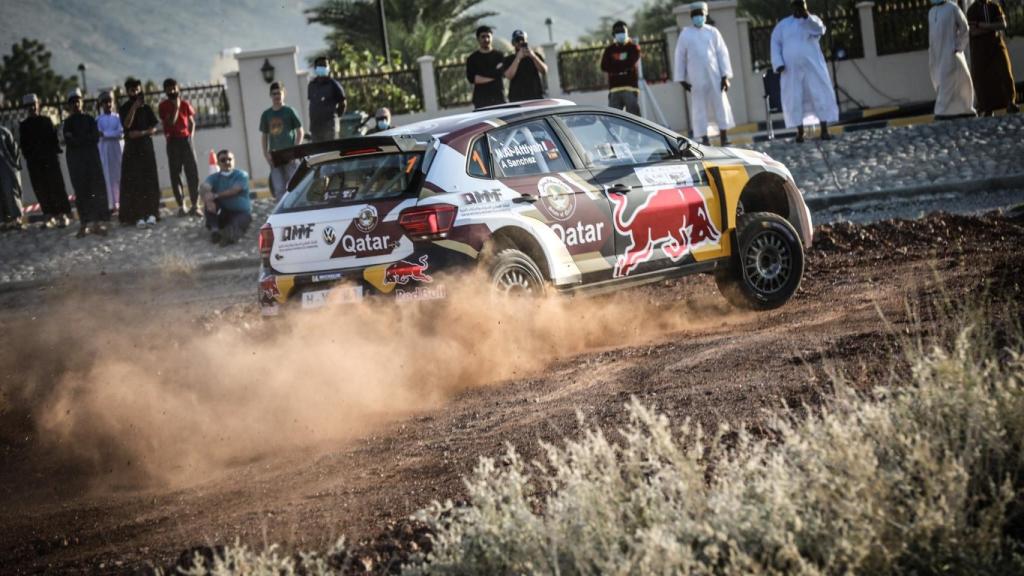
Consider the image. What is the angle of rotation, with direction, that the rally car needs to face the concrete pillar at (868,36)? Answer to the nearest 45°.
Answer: approximately 45° to its left

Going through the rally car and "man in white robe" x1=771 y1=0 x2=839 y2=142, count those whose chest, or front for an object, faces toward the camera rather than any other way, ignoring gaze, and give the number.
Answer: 1

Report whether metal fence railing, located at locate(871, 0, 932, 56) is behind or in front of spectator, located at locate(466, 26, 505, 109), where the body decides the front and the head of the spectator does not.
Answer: behind

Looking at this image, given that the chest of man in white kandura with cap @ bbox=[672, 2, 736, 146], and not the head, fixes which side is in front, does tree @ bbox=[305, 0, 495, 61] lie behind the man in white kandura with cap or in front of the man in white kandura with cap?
behind

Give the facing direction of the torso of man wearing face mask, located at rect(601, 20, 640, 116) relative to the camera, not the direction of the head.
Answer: toward the camera

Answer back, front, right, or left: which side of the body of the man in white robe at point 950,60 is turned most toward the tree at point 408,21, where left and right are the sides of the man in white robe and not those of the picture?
right

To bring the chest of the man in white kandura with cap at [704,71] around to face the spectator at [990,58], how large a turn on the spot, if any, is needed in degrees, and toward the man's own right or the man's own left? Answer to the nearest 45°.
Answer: approximately 90° to the man's own left

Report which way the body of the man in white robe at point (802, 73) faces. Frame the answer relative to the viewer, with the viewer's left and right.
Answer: facing the viewer

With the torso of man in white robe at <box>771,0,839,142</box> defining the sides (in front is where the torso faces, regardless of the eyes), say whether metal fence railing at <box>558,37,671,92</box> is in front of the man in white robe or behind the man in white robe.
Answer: behind

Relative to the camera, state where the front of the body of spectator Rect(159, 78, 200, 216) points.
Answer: toward the camera

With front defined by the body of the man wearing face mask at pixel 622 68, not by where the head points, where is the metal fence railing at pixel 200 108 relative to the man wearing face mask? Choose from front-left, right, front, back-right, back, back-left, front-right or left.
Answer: back-right

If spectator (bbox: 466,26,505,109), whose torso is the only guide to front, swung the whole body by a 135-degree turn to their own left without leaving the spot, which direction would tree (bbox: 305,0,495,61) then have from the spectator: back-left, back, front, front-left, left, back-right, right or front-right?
front-left
